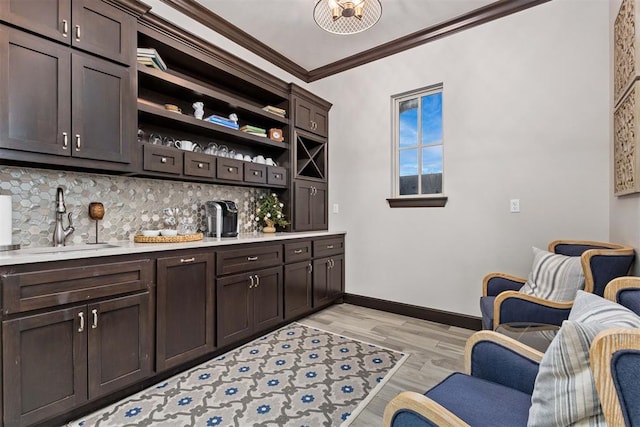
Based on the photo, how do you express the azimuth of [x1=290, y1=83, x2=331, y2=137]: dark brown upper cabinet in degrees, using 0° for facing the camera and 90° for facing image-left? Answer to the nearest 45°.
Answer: approximately 315°

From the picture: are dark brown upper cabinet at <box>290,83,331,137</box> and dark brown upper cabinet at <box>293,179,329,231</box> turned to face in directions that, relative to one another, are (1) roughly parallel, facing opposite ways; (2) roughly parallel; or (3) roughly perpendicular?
roughly parallel

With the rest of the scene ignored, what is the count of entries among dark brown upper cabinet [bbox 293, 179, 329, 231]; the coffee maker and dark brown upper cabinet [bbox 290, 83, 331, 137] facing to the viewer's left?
0

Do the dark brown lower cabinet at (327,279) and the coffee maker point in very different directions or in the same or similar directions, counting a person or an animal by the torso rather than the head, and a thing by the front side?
same or similar directions

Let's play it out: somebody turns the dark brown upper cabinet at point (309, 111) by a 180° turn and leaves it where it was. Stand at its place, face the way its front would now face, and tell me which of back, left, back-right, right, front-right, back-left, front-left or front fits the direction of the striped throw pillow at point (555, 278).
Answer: back

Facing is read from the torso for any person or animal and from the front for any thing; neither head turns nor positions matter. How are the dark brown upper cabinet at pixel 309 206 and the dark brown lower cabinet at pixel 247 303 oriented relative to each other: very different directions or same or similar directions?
same or similar directions

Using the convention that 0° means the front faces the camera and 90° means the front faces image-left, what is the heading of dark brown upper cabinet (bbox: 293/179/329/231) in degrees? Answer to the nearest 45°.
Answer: approximately 315°

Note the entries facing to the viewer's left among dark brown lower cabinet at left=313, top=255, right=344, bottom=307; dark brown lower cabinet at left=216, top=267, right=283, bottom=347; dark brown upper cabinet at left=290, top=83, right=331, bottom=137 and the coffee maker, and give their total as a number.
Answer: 0

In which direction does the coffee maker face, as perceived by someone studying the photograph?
facing the viewer and to the right of the viewer

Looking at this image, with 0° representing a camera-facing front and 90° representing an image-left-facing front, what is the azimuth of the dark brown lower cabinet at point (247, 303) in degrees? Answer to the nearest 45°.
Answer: approximately 315°

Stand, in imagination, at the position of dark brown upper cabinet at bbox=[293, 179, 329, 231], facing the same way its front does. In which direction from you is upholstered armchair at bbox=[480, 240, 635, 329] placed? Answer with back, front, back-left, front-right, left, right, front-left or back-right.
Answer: front

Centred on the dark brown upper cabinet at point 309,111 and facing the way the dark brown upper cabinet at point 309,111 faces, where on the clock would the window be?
The window is roughly at 11 o'clock from the dark brown upper cabinet.

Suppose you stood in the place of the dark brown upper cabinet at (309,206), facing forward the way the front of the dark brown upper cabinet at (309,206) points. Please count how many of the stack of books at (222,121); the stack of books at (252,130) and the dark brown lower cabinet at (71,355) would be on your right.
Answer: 3

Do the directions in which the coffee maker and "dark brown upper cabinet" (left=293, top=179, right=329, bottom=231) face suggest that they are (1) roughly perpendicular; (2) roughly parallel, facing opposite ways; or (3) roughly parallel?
roughly parallel

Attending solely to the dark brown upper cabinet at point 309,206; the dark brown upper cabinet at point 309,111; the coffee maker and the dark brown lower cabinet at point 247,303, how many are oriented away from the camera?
0

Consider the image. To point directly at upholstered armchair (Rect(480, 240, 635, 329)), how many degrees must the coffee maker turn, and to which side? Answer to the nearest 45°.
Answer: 0° — it already faces it

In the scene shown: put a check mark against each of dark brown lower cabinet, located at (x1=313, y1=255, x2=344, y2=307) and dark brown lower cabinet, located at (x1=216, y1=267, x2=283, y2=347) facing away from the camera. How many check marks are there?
0

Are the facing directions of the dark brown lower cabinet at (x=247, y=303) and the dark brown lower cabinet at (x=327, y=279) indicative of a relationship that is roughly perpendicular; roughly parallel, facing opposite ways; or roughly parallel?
roughly parallel

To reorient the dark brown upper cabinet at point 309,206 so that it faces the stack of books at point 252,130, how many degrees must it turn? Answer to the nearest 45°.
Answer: approximately 90° to its right
